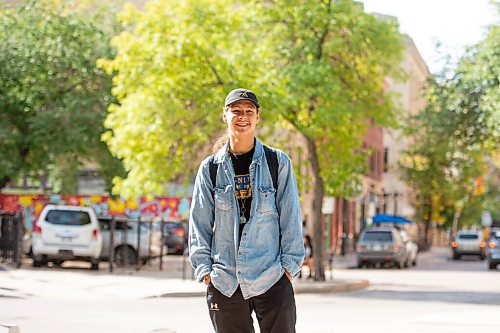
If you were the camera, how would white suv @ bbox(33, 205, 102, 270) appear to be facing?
facing away from the viewer

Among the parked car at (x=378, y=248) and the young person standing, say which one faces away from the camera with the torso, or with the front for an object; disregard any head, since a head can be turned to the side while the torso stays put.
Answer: the parked car

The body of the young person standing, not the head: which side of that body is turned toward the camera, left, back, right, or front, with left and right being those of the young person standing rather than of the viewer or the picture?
front

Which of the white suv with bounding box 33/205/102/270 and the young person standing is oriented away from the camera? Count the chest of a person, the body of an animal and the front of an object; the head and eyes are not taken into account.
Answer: the white suv

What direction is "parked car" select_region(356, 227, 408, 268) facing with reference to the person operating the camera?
facing away from the viewer

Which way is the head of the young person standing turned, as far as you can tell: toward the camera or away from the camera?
toward the camera

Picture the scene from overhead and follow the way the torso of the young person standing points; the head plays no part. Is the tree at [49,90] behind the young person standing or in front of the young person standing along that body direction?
behind
